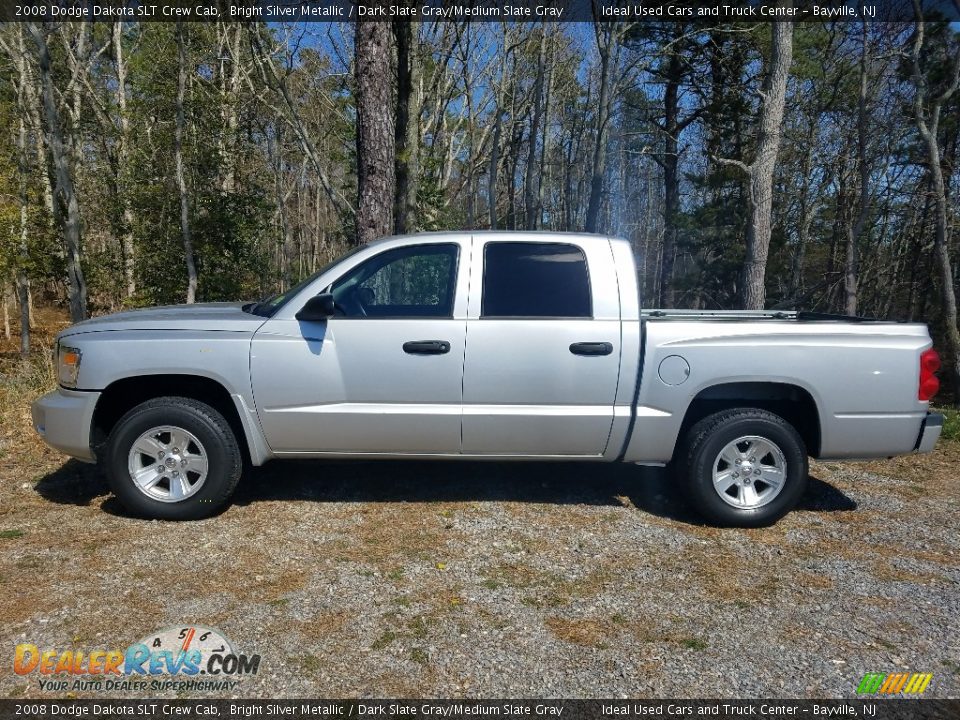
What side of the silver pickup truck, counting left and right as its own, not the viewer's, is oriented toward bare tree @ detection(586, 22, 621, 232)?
right

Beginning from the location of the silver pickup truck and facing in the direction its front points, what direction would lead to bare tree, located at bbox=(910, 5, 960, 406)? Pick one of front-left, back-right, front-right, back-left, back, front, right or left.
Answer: back-right

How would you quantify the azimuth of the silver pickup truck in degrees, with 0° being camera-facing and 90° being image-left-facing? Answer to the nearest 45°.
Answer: approximately 90°
